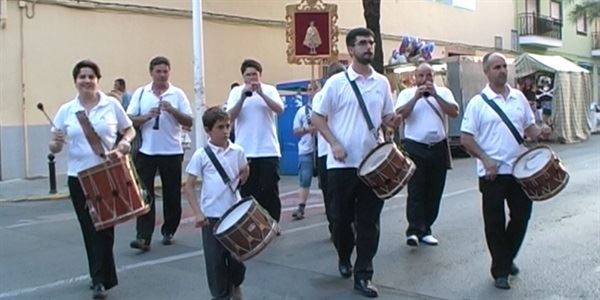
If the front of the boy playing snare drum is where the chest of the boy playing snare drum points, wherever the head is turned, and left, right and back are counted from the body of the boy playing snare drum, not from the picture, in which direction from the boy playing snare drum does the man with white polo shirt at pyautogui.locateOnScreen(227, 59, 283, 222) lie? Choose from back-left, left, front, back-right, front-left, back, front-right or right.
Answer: back-left

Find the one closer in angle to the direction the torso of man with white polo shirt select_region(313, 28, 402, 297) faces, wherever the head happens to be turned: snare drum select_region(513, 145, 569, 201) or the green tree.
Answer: the snare drum

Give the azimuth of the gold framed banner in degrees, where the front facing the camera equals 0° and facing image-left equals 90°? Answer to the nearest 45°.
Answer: approximately 0°

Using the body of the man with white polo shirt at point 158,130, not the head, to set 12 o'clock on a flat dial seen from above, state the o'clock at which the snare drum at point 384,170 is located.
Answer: The snare drum is roughly at 11 o'clock from the man with white polo shirt.

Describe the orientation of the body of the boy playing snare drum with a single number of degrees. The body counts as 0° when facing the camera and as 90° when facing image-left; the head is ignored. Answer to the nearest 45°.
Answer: approximately 315°

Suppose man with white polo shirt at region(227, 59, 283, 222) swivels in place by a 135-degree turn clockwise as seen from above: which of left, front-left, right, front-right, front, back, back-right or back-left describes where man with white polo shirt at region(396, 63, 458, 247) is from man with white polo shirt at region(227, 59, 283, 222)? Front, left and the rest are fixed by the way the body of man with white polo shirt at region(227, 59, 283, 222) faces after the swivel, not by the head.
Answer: back-right

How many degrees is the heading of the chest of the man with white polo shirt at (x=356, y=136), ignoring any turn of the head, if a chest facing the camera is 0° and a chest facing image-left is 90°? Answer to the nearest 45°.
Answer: approximately 315°

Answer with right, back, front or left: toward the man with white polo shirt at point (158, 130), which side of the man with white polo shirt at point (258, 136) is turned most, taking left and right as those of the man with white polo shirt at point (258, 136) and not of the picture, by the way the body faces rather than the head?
right

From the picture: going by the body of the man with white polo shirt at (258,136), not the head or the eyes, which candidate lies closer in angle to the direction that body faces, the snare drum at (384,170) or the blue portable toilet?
the snare drum
